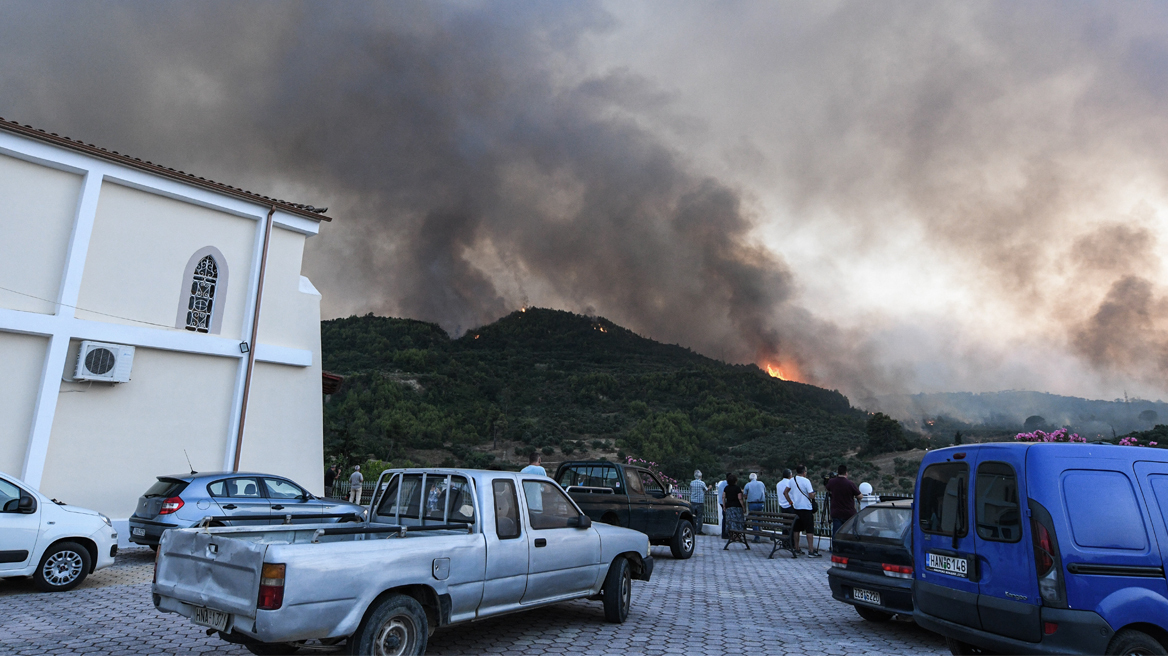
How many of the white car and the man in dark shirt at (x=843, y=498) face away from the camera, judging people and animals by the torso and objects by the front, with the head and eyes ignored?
1

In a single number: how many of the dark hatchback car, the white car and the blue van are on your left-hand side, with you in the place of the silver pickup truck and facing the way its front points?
1

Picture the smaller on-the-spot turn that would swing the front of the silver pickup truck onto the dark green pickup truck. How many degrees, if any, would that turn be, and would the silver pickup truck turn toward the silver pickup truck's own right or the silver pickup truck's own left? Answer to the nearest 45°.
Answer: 0° — it already faces it

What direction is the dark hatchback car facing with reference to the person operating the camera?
facing away from the viewer and to the right of the viewer

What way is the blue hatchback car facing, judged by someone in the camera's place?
facing away from the viewer and to the right of the viewer

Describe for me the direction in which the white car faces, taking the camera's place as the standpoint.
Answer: facing to the right of the viewer

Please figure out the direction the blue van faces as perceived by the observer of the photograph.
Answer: facing away from the viewer and to the right of the viewer

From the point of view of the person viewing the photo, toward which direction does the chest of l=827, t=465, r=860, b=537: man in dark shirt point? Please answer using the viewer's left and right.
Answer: facing away from the viewer

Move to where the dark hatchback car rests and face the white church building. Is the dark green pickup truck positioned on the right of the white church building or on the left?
right

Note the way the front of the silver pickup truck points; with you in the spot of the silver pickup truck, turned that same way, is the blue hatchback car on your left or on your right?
on your left

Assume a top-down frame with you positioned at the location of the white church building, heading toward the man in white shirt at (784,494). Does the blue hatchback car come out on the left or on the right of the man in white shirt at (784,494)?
right

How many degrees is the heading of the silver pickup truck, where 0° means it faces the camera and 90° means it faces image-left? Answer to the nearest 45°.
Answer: approximately 225°

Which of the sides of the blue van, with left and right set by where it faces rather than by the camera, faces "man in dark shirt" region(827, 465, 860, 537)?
left

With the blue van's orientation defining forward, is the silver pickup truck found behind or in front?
behind

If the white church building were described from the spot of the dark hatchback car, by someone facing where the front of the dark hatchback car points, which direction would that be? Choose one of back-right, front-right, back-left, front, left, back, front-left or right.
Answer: back-left
